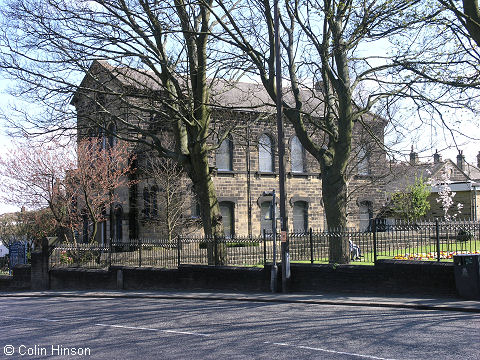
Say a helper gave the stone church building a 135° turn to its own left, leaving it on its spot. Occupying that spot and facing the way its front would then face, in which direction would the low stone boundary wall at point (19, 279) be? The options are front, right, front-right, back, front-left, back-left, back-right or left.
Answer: back-right

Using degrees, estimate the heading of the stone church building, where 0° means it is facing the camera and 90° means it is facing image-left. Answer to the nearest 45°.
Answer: approximately 45°

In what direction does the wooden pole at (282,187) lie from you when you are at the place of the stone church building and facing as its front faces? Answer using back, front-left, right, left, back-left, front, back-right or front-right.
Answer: front-left

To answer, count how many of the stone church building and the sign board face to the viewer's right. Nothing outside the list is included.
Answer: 0

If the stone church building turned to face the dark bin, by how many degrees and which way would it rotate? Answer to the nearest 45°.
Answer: approximately 45° to its left
